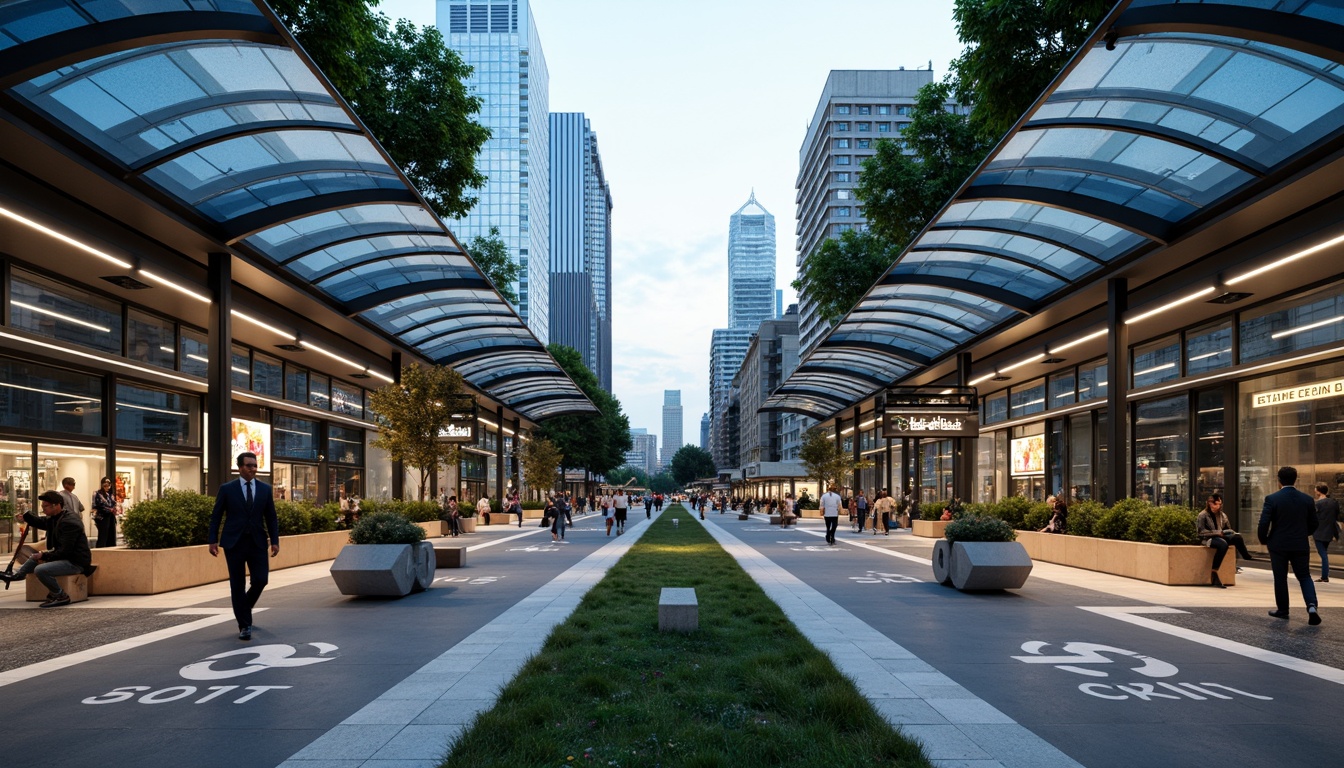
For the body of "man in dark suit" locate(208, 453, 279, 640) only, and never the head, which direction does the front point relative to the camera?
toward the camera

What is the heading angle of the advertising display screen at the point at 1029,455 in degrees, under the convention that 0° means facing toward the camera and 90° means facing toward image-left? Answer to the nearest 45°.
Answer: approximately 45°

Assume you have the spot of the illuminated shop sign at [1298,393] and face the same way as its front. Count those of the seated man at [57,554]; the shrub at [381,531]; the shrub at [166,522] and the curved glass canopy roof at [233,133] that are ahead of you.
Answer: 4

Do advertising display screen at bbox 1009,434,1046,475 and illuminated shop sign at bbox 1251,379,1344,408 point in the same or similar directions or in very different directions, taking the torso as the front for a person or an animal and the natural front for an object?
same or similar directions

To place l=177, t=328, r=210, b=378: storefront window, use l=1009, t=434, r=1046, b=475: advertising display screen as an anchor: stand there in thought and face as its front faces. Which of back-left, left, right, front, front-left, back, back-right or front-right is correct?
front

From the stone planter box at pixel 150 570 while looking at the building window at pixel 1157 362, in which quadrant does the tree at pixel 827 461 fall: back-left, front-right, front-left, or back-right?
front-left

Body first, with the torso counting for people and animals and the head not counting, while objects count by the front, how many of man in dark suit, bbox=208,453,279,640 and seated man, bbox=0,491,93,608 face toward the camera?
1

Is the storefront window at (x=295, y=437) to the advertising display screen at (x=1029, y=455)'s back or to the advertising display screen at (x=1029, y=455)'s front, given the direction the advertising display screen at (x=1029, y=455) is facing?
to the front

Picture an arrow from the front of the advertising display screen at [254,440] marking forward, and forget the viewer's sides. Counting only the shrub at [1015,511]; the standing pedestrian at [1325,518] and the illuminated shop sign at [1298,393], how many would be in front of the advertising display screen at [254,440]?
3

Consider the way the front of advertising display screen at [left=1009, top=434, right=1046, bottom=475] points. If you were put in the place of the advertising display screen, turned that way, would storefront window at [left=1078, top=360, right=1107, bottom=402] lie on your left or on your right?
on your left

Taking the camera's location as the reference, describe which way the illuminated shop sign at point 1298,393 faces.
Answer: facing the viewer and to the left of the viewer

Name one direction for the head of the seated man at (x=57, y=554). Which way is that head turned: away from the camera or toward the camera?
toward the camera

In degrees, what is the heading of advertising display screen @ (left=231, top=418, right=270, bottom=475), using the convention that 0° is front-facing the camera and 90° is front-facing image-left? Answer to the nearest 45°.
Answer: approximately 315°
